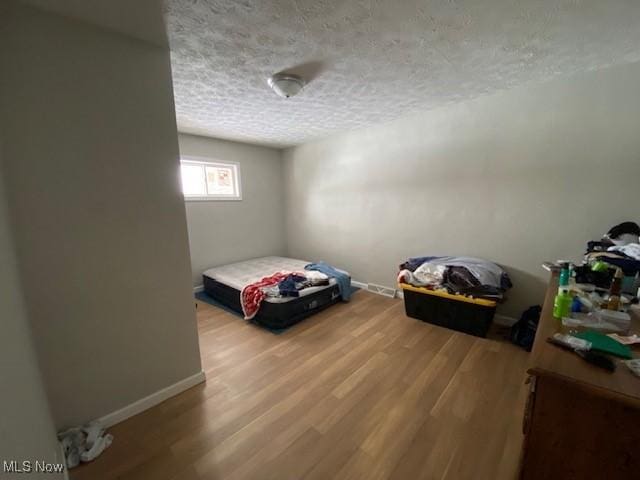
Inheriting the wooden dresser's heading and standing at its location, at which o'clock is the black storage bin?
The black storage bin is roughly at 2 o'clock from the wooden dresser.

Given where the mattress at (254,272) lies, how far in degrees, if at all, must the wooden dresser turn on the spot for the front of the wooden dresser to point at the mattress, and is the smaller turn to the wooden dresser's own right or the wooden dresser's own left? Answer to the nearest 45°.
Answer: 0° — it already faces it

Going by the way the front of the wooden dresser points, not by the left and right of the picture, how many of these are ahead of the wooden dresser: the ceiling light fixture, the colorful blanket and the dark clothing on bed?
3

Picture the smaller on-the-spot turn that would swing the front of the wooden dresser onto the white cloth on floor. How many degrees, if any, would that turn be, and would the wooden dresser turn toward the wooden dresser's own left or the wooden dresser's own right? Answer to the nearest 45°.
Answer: approximately 45° to the wooden dresser's own left

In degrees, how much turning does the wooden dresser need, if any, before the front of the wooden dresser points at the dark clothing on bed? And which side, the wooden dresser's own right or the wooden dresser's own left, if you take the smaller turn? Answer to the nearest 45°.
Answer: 0° — it already faces it

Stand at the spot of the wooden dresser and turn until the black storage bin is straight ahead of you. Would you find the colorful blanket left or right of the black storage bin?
left

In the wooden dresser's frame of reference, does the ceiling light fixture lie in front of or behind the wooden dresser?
in front

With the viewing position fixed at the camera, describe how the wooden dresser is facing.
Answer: facing to the left of the viewer

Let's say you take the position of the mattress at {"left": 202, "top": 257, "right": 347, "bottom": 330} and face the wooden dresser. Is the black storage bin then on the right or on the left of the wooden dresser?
left

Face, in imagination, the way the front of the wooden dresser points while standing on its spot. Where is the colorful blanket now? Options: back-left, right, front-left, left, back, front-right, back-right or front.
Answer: front
